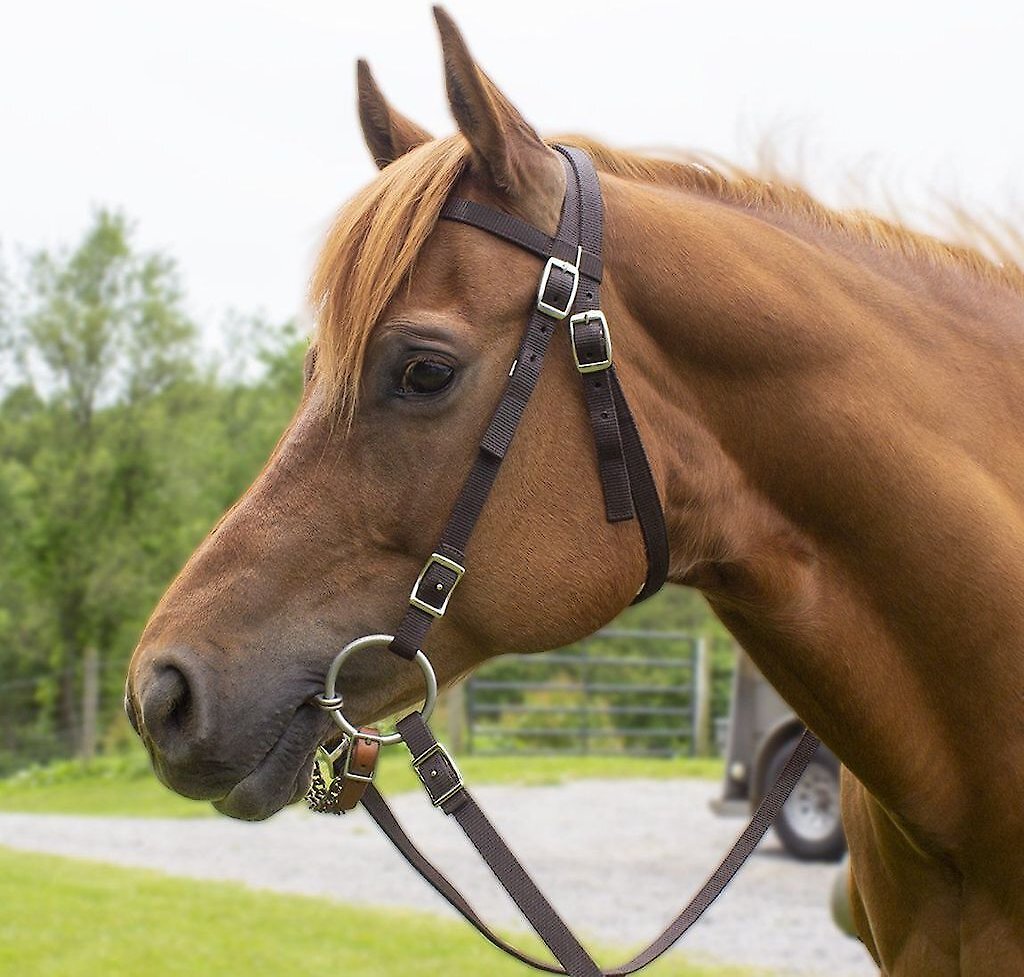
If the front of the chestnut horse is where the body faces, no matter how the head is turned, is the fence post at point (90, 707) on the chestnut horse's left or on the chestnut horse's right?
on the chestnut horse's right

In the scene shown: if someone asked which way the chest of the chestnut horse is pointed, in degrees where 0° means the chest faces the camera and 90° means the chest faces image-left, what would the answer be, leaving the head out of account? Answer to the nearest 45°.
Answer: approximately 90°

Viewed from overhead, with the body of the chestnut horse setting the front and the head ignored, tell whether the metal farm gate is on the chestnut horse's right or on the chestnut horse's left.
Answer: on the chestnut horse's right

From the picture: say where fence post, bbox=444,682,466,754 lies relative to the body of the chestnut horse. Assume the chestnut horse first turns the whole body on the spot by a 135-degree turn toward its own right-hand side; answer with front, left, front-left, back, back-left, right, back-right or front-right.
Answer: front-left

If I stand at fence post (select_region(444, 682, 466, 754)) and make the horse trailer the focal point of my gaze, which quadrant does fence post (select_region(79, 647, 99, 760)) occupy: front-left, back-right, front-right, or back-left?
back-right

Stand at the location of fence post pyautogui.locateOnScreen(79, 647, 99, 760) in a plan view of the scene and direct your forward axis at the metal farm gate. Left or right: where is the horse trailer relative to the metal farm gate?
right

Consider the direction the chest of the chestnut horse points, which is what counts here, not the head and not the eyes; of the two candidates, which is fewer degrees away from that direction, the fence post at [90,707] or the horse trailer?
the fence post
